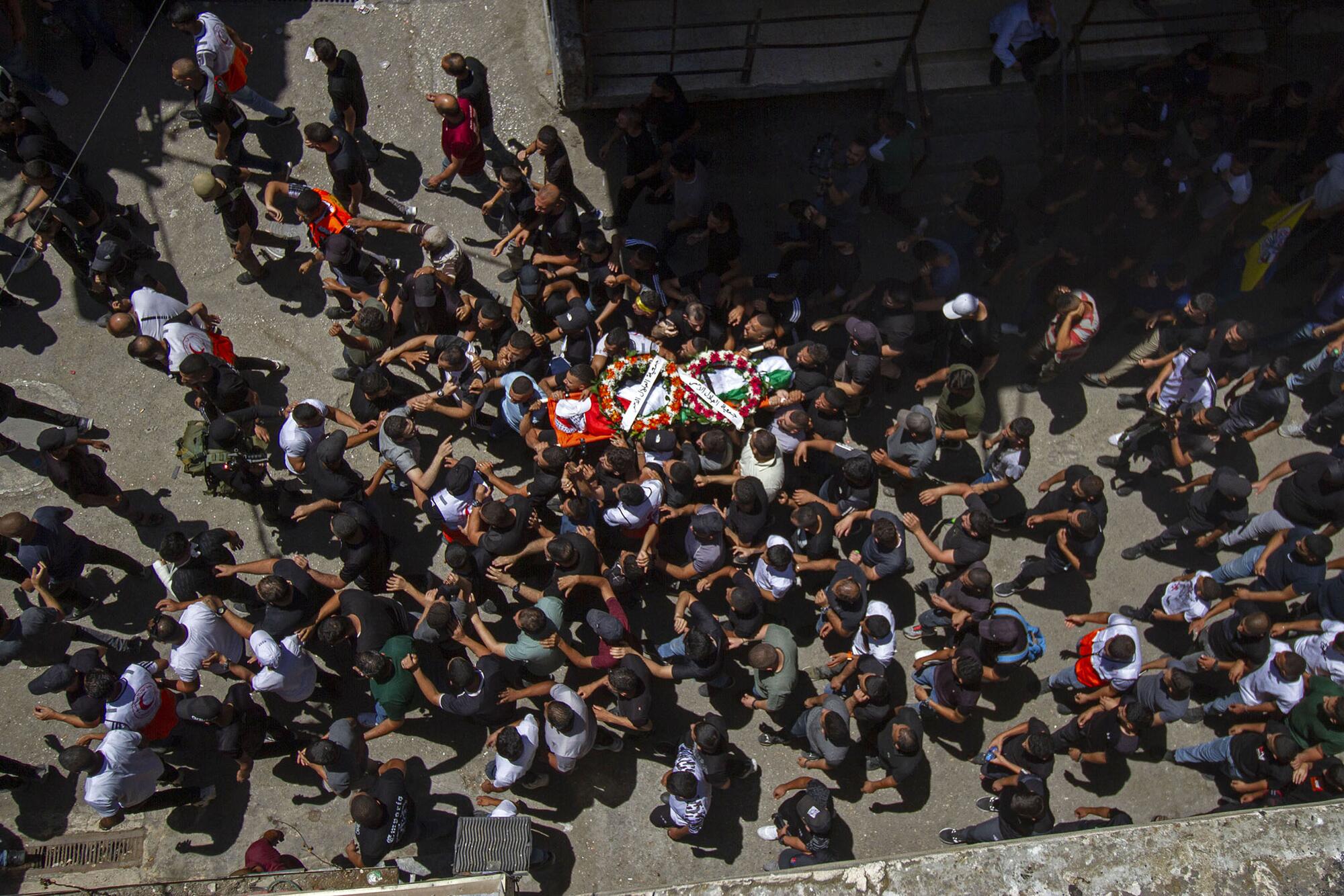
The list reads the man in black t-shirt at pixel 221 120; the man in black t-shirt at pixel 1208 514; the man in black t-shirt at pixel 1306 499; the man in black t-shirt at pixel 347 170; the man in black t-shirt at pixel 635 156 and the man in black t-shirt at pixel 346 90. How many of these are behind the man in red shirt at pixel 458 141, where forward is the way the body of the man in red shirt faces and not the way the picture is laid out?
3

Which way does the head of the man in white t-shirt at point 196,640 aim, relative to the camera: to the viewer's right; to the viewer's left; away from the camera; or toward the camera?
to the viewer's left

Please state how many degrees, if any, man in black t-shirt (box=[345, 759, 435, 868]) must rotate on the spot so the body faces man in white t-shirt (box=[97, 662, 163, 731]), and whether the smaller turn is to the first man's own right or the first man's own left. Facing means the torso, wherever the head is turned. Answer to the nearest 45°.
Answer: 0° — they already face them
